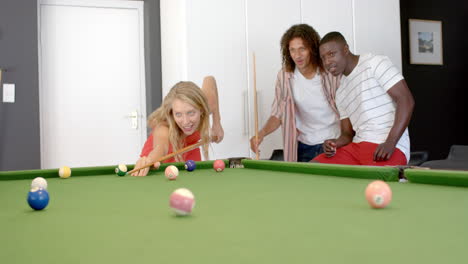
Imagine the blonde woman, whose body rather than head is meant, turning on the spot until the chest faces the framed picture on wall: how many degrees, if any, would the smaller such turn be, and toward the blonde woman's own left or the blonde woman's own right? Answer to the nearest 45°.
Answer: approximately 135° to the blonde woman's own left

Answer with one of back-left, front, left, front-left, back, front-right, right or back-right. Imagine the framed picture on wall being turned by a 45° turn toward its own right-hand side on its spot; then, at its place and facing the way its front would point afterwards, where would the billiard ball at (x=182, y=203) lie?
front-left

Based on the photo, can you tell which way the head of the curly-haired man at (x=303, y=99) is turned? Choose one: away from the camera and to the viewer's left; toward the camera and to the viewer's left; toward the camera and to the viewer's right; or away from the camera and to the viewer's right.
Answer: toward the camera and to the viewer's left

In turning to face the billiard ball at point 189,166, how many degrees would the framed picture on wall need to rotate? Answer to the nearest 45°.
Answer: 0° — it already faces it

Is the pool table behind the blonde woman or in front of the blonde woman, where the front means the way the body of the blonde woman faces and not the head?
in front

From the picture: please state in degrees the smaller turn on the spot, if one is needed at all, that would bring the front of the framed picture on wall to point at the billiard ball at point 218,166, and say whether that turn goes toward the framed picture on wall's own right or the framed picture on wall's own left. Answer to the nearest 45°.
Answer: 0° — it already faces it

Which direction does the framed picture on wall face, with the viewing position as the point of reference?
facing the viewer

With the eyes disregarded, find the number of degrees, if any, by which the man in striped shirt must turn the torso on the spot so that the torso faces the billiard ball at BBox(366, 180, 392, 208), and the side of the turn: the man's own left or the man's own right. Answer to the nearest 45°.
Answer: approximately 45° to the man's own left

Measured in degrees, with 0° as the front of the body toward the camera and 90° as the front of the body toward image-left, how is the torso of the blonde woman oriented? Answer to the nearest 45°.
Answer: approximately 0°

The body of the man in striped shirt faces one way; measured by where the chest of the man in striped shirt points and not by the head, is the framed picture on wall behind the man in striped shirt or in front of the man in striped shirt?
behind

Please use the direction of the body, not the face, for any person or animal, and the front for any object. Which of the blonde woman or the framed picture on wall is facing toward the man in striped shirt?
the framed picture on wall

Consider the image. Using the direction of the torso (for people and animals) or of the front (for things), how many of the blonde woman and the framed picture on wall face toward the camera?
2

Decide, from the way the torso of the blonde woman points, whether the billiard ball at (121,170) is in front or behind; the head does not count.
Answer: in front

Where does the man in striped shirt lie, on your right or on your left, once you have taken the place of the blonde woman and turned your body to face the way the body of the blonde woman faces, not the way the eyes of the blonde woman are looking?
on your left
